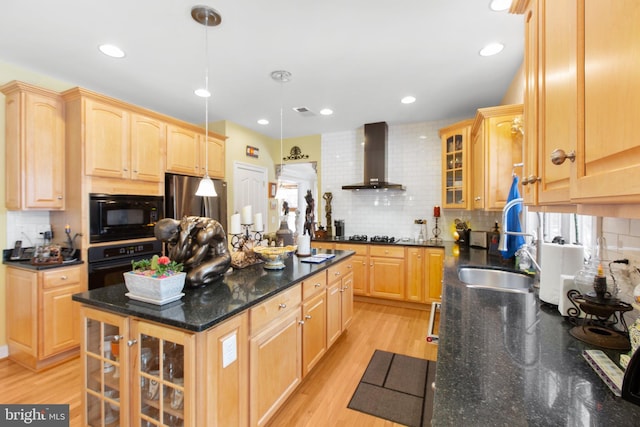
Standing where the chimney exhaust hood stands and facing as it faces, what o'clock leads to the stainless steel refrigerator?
The stainless steel refrigerator is roughly at 2 o'clock from the chimney exhaust hood.

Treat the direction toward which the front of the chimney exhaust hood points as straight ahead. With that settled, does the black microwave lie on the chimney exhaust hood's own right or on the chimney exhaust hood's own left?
on the chimney exhaust hood's own right

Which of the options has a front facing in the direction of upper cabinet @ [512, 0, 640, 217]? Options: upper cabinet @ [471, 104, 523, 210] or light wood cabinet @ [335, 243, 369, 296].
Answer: the light wood cabinet

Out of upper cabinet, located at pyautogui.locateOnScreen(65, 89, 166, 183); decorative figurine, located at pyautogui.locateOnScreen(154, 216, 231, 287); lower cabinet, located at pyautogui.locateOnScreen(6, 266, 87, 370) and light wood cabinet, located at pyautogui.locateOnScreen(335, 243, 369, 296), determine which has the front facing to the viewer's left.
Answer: the decorative figurine

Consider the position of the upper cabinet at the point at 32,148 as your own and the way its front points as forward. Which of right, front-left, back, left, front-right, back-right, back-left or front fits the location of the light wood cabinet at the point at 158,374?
front-right

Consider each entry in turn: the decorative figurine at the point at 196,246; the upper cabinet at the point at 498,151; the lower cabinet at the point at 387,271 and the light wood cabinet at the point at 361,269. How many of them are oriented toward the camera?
2

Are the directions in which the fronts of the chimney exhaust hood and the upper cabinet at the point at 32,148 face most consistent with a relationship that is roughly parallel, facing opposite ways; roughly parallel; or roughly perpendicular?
roughly perpendicular

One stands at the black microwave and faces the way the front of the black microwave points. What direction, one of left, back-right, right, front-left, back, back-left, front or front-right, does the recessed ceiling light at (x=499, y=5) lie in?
front

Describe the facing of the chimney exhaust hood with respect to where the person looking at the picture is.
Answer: facing the viewer

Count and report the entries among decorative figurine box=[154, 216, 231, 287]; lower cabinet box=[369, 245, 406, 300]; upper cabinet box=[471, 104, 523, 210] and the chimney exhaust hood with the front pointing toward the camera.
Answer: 2

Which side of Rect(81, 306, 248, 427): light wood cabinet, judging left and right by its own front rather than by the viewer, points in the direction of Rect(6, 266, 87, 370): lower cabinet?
right

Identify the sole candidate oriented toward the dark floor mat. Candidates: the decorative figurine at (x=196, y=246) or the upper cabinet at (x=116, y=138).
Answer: the upper cabinet

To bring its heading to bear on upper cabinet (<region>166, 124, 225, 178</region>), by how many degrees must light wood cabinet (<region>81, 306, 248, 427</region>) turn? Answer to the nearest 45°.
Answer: approximately 135° to its right

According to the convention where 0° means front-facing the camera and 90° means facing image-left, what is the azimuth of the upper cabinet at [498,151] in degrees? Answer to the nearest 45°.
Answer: approximately 90°

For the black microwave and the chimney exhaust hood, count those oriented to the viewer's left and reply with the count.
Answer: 0

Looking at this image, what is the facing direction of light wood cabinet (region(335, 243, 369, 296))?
toward the camera

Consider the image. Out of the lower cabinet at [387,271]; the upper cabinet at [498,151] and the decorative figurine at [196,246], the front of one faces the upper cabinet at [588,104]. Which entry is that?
the lower cabinet

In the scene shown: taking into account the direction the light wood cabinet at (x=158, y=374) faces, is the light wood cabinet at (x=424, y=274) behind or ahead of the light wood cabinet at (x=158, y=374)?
behind

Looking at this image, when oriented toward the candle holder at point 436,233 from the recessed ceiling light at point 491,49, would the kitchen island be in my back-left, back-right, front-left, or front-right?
back-left

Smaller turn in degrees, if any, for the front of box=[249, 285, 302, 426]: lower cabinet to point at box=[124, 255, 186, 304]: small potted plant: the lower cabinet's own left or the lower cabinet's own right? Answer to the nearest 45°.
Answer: approximately 135° to the lower cabinet's own right
